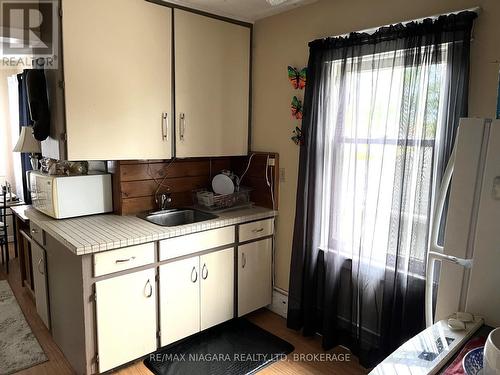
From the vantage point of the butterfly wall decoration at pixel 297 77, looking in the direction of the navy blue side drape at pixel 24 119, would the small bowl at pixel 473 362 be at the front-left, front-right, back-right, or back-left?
back-left

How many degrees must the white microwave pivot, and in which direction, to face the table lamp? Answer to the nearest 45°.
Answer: approximately 90° to its right

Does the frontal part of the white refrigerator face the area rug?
yes

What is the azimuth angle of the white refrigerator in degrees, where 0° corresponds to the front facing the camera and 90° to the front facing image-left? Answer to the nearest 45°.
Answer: approximately 90°

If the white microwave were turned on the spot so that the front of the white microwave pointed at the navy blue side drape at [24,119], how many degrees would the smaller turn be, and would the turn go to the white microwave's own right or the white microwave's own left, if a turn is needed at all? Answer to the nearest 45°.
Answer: approximately 90° to the white microwave's own right

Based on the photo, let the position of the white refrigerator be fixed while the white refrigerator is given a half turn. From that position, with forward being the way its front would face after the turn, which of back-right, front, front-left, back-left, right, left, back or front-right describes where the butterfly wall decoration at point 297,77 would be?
back-left

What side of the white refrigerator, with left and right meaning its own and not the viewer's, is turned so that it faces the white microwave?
front
